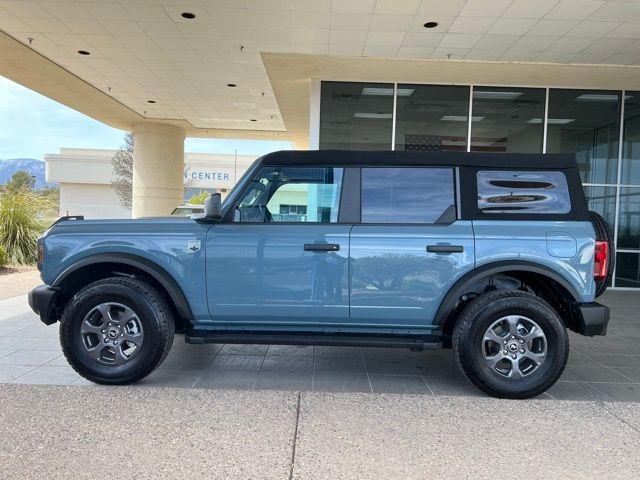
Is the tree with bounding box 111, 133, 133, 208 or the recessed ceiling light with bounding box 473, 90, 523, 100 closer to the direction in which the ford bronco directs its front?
the tree

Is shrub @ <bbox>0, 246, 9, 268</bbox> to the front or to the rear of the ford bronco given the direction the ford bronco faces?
to the front

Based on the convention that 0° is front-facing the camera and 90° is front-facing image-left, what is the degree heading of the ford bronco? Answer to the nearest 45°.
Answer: approximately 90°

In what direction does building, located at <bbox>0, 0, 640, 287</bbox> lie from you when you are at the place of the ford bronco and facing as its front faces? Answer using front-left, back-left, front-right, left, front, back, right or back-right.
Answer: right

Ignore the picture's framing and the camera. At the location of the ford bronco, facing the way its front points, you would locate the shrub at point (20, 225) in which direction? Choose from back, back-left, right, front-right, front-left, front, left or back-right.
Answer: front-right

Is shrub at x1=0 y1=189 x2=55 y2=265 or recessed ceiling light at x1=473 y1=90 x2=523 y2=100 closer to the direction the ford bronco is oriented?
the shrub

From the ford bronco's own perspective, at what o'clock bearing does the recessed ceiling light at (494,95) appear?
The recessed ceiling light is roughly at 4 o'clock from the ford bronco.

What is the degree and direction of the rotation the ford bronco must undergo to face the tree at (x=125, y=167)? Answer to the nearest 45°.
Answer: approximately 45° to its right
